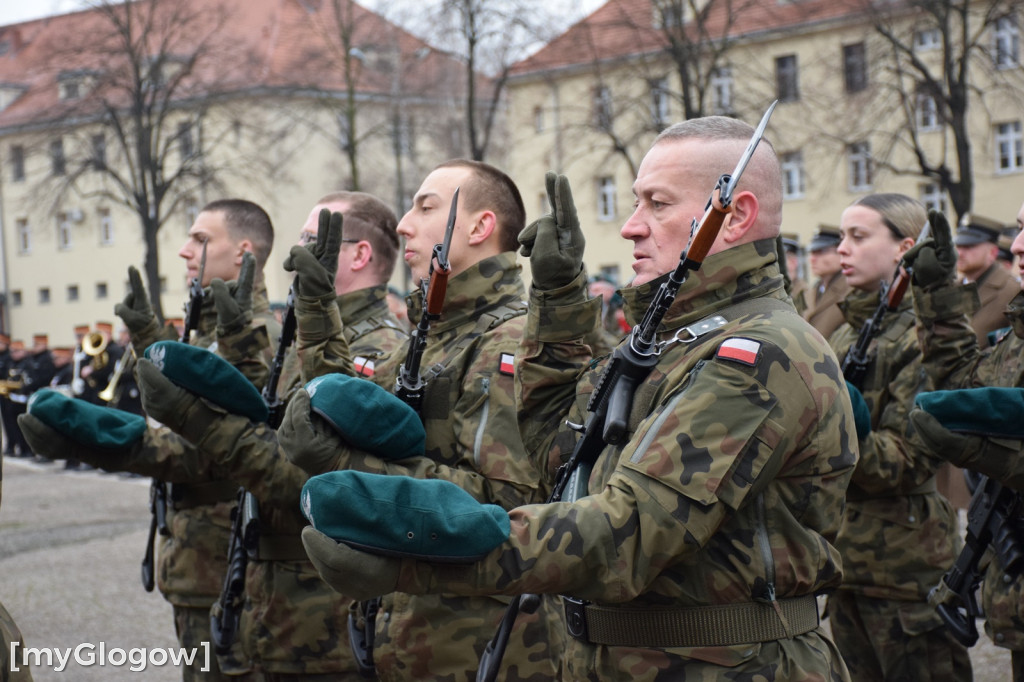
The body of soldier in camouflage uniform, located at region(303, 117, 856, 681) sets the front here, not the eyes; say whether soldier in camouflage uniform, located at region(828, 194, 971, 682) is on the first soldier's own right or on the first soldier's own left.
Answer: on the first soldier's own right

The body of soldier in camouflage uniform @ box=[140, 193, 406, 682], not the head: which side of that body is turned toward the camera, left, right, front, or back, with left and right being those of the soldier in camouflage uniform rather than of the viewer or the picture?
left

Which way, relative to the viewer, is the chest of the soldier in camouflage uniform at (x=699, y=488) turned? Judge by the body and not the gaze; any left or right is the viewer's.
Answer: facing to the left of the viewer

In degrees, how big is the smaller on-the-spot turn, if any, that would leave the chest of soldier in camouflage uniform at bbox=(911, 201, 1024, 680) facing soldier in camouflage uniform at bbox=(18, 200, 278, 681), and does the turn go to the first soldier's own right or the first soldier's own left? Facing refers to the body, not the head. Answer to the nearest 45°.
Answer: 0° — they already face them

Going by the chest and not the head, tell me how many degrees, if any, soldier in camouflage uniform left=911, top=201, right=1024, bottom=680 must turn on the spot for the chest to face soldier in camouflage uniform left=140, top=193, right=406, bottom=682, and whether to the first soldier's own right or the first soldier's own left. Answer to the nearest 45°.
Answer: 0° — they already face them

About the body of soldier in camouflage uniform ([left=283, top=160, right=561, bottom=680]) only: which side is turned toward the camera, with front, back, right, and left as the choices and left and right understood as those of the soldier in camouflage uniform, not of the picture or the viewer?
left

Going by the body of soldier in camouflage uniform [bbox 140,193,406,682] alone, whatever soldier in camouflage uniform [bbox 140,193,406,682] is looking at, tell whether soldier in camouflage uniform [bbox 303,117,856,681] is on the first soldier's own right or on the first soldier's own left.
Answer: on the first soldier's own left

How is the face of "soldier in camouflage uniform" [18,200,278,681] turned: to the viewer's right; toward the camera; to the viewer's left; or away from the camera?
to the viewer's left

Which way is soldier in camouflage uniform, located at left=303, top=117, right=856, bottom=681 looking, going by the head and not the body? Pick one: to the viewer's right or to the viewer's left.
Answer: to the viewer's left

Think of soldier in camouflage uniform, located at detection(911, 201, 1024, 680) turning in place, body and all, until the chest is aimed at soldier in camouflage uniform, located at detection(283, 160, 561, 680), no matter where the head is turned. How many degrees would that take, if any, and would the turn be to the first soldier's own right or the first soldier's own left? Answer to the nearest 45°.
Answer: approximately 45° to the first soldier's own left

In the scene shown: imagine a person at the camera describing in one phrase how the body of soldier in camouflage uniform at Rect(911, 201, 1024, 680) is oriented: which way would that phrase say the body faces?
to the viewer's left

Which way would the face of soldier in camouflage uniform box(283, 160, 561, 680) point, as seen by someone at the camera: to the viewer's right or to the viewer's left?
to the viewer's left

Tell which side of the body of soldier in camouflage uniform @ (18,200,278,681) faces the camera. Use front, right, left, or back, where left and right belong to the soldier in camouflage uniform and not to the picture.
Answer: left
